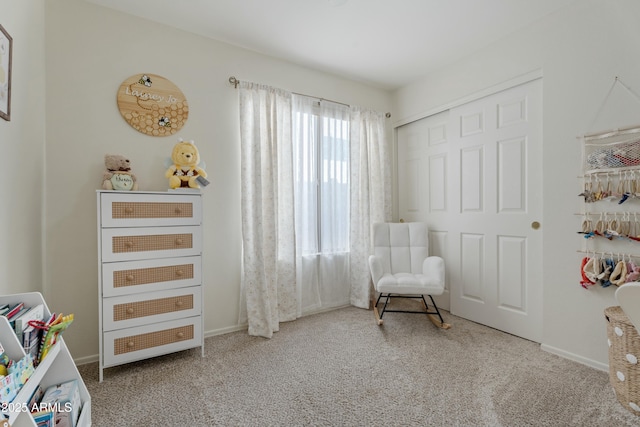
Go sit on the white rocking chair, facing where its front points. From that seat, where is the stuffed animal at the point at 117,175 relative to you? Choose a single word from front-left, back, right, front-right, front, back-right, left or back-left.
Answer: front-right

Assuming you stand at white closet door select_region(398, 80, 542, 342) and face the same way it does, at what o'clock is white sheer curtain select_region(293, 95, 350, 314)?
The white sheer curtain is roughly at 1 o'clock from the white closet door.

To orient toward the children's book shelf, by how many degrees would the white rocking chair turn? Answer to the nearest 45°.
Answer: approximately 45° to its right

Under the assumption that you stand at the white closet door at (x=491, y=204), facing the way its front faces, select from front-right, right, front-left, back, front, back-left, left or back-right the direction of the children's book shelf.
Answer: front

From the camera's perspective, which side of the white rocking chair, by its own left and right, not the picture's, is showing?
front

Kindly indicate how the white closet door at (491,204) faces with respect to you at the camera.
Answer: facing the viewer and to the left of the viewer

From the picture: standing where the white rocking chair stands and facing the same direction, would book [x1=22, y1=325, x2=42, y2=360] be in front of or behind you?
in front

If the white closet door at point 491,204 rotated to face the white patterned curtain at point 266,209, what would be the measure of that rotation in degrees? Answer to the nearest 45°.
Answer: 0° — it already faces it

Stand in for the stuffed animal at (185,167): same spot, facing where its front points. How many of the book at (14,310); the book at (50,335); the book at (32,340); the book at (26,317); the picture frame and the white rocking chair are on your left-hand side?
1

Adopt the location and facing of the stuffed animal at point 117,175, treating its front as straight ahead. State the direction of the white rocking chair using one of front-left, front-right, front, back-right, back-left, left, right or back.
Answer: front-left

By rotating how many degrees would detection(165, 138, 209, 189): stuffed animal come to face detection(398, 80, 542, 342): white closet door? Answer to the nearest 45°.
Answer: approximately 90° to its left

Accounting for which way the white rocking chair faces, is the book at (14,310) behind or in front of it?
in front

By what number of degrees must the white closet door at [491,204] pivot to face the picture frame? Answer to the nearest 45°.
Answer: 0° — it already faces it

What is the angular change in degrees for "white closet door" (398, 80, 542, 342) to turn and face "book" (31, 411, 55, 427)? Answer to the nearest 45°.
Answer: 0° — it already faces it

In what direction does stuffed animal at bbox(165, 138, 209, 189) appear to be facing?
toward the camera

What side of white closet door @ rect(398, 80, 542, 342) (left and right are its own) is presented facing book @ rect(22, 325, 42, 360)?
front

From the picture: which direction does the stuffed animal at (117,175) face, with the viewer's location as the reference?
facing the viewer and to the right of the viewer

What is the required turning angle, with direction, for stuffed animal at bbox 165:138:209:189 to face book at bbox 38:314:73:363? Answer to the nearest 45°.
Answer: approximately 45° to its right
